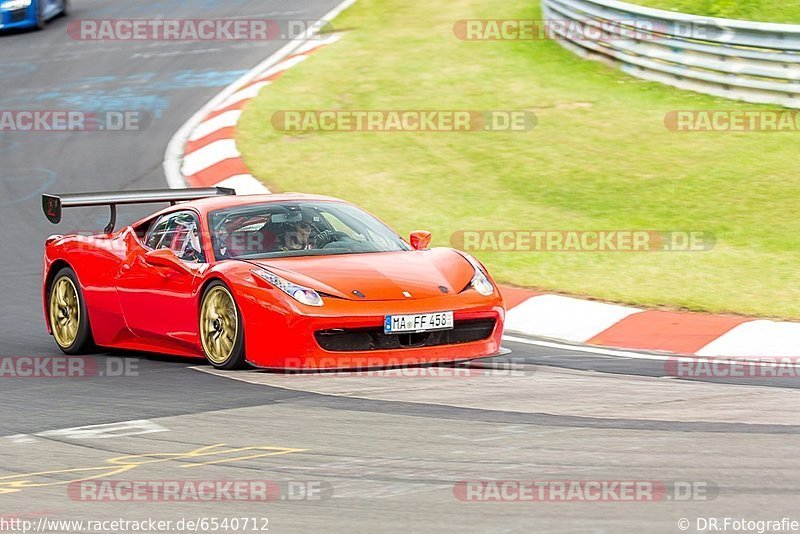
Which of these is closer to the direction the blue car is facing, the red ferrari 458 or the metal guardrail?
the red ferrari 458

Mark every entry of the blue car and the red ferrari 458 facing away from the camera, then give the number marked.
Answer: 0

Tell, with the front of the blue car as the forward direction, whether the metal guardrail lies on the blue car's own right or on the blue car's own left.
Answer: on the blue car's own left

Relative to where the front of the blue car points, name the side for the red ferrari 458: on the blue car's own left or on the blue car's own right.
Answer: on the blue car's own left

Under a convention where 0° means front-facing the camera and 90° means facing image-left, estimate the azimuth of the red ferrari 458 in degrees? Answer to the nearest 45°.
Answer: approximately 315°

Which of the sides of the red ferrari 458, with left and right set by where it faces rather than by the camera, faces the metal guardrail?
left

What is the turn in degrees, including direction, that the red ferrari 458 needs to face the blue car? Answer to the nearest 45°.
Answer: approximately 135° to its left

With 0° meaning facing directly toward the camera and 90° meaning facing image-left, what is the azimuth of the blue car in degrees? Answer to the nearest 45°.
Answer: approximately 45°
